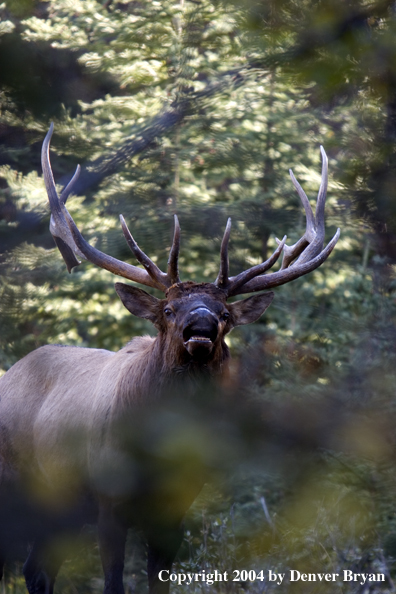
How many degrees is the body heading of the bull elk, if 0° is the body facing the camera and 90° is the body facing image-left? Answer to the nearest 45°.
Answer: approximately 315°
